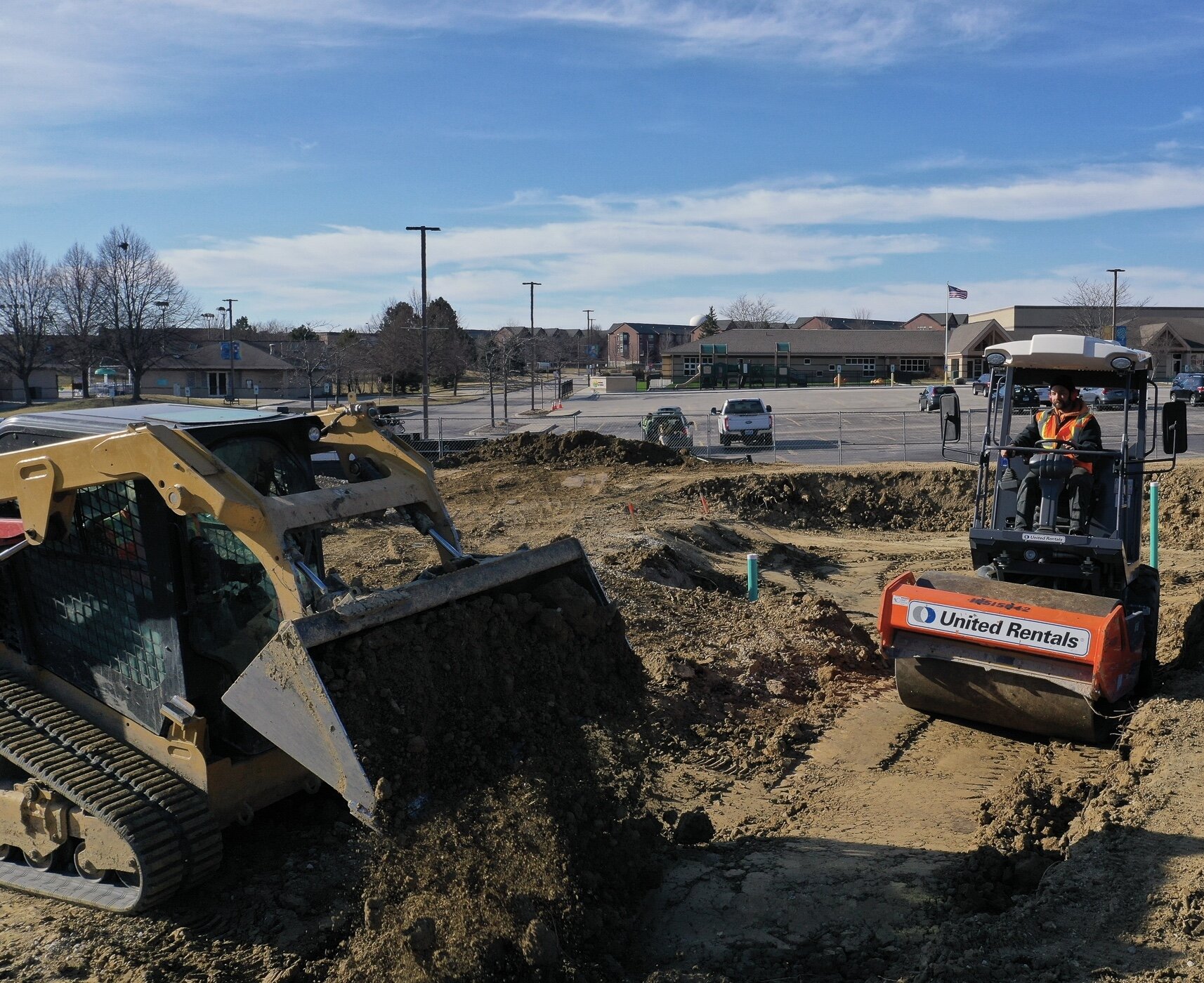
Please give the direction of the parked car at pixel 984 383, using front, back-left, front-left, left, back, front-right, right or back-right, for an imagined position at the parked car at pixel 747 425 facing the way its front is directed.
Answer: front-right

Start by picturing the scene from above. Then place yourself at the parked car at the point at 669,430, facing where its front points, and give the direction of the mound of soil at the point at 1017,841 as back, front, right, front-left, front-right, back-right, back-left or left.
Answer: back

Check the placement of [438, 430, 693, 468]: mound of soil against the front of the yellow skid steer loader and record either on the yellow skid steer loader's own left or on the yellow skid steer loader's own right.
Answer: on the yellow skid steer loader's own left

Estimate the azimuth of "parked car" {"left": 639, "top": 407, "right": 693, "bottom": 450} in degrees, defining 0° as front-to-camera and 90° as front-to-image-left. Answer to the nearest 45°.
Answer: approximately 180°

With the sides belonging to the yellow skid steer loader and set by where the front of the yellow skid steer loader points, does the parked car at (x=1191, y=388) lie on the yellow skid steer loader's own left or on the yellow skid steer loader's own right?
on the yellow skid steer loader's own left

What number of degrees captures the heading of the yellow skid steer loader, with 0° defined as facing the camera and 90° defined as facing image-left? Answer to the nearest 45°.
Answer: approximately 315°
